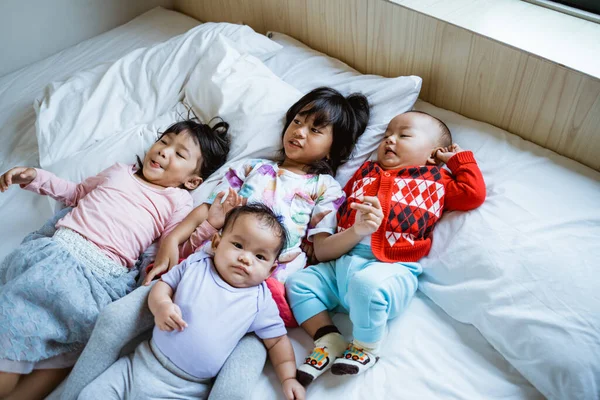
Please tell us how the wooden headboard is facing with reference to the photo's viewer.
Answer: facing the viewer and to the left of the viewer

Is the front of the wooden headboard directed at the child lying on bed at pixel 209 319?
yes

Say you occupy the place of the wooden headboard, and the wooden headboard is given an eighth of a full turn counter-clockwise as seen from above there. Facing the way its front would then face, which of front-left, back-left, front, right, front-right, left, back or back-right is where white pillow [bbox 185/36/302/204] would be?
right

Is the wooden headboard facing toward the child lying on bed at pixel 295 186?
yes

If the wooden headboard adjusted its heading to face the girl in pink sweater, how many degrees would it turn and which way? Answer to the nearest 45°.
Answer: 0° — it already faces them
